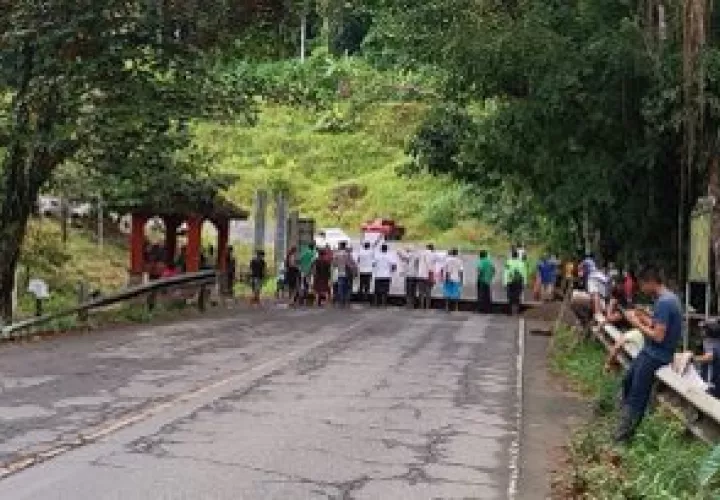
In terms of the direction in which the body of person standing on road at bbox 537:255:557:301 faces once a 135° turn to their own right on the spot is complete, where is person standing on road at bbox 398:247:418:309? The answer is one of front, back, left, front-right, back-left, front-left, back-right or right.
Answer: right

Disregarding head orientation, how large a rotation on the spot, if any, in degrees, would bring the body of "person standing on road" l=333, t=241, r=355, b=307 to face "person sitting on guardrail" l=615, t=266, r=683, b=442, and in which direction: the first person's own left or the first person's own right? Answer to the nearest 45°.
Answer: approximately 180°

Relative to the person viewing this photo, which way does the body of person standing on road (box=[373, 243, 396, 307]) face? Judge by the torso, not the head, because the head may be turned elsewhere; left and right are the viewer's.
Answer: facing away from the viewer

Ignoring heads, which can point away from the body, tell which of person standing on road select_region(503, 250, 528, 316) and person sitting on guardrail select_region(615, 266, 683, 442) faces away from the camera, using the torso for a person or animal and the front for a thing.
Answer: the person standing on road

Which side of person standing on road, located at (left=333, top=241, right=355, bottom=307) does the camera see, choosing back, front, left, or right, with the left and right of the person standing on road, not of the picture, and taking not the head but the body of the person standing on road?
back

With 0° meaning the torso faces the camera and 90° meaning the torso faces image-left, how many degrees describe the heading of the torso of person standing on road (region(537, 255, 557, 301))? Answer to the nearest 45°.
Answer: approximately 180°

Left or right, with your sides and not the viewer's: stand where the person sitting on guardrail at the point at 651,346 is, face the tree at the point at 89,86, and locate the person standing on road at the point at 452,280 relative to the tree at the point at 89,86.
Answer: right

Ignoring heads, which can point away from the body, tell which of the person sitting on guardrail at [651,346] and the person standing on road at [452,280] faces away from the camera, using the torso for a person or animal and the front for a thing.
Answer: the person standing on road

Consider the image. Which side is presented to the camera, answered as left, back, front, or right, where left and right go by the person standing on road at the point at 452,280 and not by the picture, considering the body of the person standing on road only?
back

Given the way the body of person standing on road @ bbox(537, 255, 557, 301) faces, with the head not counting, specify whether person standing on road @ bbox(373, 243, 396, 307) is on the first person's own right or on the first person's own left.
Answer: on the first person's own left

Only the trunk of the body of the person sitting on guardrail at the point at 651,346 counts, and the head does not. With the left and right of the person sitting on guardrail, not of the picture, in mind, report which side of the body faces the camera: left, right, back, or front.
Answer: left

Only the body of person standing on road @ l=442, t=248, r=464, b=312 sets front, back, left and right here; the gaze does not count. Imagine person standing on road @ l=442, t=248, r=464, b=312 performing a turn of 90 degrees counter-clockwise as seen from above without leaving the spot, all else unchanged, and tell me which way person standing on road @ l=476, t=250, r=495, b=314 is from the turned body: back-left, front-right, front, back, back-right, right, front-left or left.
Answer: back

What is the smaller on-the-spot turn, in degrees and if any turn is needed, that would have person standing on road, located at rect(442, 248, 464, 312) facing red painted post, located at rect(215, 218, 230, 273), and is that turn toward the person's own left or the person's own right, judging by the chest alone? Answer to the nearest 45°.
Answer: approximately 90° to the person's own left

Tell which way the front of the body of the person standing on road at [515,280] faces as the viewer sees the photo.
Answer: away from the camera

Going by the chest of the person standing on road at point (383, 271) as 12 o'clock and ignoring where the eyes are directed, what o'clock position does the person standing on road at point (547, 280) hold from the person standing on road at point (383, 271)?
the person standing on road at point (547, 280) is roughly at 2 o'clock from the person standing on road at point (383, 271).

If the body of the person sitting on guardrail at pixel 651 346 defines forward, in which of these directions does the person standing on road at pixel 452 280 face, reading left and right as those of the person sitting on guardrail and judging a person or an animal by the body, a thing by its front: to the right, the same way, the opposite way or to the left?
to the right
